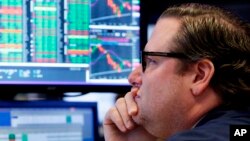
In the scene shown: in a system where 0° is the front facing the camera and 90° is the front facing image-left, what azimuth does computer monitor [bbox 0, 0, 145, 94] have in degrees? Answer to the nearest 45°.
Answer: approximately 0°

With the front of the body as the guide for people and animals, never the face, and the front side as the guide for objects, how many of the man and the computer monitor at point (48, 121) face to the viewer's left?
1

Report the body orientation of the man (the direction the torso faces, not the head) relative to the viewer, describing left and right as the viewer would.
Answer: facing to the left of the viewer

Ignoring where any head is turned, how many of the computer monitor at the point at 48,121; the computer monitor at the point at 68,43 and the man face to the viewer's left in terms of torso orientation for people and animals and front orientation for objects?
1

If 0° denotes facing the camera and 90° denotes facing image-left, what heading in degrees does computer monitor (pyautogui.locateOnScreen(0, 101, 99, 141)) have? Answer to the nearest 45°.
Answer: approximately 0°

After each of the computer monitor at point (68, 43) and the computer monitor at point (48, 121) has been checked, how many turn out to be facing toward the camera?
2

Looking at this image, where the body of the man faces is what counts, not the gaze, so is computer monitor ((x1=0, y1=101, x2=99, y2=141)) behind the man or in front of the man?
in front

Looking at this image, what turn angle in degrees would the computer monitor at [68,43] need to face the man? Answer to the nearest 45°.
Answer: approximately 45° to its left

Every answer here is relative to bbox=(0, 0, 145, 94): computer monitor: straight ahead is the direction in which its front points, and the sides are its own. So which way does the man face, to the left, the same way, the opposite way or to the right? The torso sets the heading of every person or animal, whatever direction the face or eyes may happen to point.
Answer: to the right
